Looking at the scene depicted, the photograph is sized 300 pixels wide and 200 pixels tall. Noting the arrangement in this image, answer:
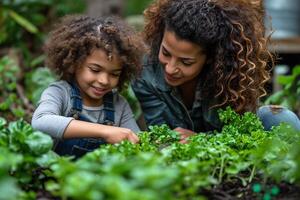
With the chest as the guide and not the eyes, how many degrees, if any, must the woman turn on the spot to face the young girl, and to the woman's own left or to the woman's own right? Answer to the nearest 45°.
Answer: approximately 45° to the woman's own right

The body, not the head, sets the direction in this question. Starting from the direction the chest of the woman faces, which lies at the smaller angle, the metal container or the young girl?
the young girl

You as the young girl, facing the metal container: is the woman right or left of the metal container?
right

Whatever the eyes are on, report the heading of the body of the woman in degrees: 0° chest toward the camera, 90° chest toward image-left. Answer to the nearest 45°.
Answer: approximately 45°

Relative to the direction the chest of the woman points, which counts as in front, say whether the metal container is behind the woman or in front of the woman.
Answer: behind
